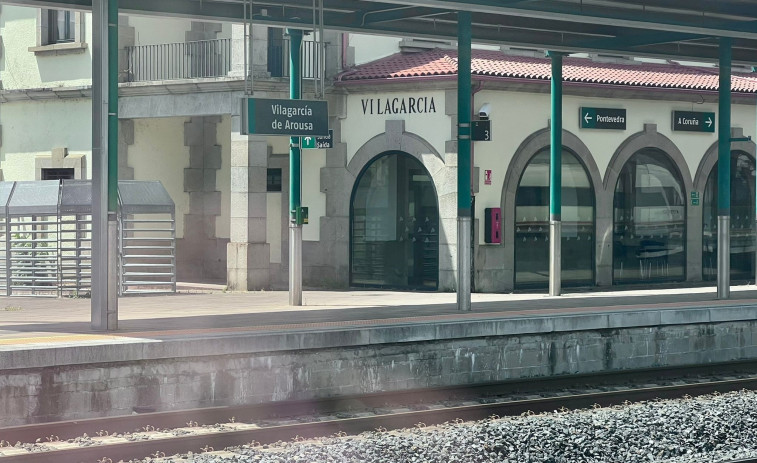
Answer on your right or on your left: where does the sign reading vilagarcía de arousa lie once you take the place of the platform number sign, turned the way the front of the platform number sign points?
on your right

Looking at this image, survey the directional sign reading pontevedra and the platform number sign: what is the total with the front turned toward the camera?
2

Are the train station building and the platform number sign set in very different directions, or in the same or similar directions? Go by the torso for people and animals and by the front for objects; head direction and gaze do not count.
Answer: same or similar directions

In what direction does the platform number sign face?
toward the camera

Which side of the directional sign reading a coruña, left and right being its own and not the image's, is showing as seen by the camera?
front

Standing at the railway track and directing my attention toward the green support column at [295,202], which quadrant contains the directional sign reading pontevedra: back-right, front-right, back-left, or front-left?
front-right

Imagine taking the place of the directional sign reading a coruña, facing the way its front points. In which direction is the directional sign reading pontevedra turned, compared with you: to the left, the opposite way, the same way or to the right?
the same way

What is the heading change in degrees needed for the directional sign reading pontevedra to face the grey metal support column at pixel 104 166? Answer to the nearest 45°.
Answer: approximately 45° to its right

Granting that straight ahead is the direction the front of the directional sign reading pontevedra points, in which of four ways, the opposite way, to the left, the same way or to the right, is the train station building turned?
the same way

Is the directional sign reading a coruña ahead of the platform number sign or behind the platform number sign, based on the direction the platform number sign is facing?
behind

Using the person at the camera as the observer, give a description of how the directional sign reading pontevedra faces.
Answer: facing the viewer

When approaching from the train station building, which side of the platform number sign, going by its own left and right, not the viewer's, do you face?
back
